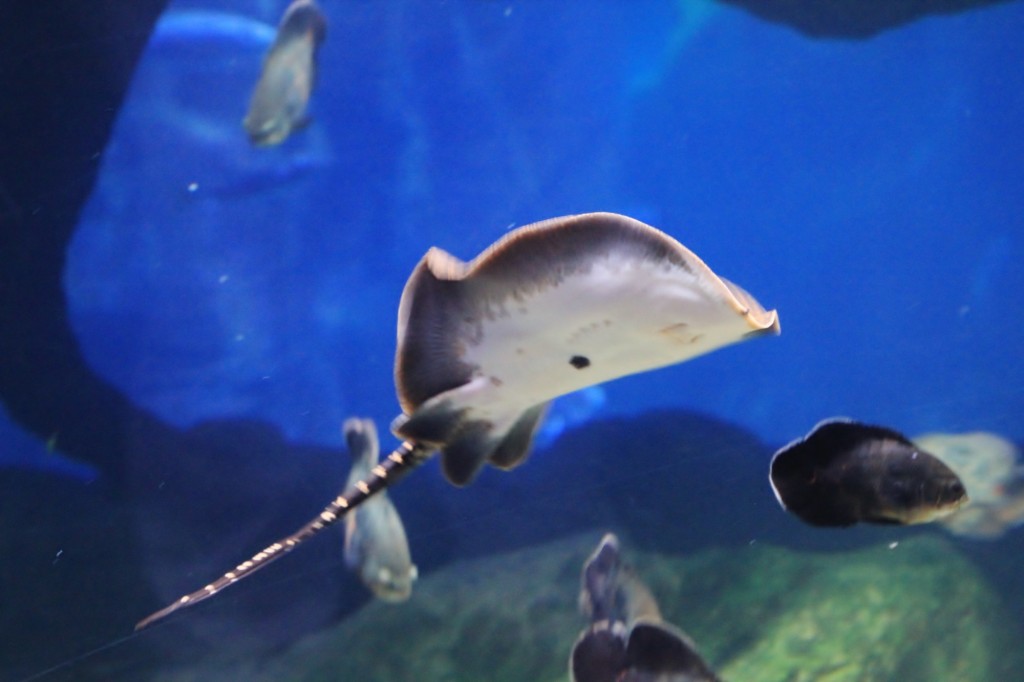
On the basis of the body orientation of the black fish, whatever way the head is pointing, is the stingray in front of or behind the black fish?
behind

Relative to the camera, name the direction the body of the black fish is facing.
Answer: to the viewer's right
